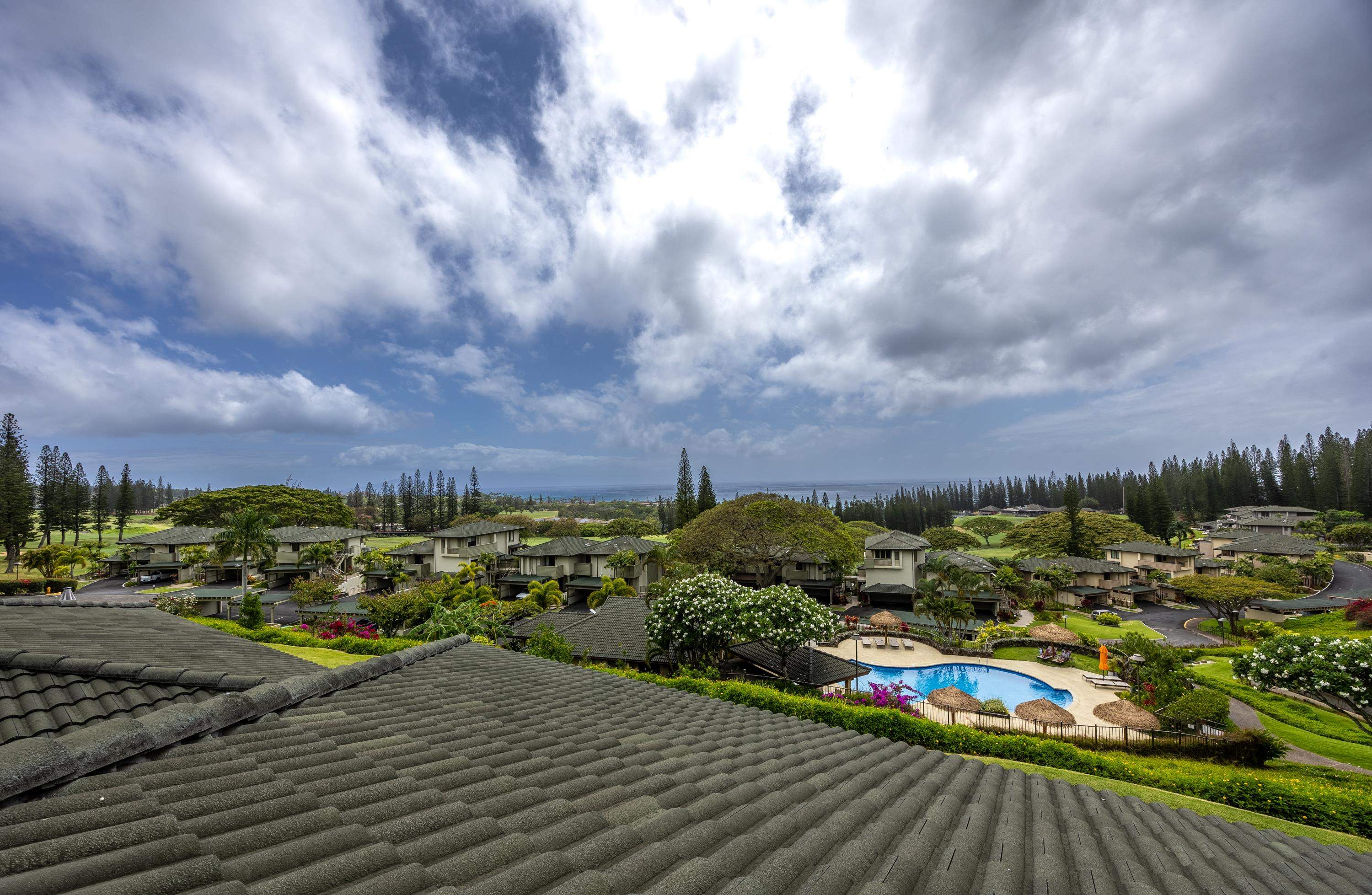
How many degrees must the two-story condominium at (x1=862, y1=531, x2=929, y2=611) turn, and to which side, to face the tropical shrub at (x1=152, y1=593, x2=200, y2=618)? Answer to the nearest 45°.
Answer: approximately 45° to its right

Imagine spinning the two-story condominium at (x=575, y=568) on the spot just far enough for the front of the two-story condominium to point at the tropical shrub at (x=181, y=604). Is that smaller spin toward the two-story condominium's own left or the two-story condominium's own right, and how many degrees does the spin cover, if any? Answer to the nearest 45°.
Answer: approximately 45° to the two-story condominium's own right

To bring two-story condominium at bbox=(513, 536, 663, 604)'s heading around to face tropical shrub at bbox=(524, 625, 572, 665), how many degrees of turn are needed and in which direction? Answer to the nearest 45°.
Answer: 0° — it already faces it

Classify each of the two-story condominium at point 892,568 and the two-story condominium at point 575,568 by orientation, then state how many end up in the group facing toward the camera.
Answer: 2

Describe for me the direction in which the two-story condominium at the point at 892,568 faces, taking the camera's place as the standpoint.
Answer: facing the viewer

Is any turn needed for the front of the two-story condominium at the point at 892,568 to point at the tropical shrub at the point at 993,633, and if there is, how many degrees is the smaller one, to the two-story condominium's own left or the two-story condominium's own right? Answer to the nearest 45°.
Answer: approximately 45° to the two-story condominium's own left

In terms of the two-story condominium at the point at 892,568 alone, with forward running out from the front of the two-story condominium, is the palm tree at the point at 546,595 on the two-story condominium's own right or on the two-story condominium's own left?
on the two-story condominium's own right

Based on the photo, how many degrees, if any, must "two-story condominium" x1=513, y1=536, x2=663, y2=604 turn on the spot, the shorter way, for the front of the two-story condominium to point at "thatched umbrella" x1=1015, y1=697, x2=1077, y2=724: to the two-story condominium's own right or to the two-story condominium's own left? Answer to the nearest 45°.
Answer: approximately 45° to the two-story condominium's own left

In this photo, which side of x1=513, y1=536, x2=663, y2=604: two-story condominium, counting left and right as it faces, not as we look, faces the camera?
front

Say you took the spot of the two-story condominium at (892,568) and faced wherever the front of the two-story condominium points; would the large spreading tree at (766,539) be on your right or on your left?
on your right

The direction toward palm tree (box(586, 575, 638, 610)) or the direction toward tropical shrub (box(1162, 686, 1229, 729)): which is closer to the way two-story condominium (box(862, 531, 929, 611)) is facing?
the tropical shrub

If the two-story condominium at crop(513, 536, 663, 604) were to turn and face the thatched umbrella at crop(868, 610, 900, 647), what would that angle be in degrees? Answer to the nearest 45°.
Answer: approximately 45° to its left

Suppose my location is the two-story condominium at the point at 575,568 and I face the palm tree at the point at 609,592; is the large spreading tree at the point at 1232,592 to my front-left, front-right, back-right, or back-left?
front-left

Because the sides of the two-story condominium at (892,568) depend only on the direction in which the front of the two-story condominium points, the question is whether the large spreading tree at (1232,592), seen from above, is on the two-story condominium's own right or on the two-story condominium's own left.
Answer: on the two-story condominium's own left

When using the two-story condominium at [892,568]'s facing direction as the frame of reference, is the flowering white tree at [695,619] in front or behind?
in front

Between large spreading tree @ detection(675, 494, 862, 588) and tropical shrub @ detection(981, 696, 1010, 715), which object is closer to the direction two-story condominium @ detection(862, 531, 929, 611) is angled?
the tropical shrub
